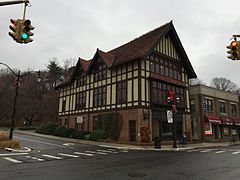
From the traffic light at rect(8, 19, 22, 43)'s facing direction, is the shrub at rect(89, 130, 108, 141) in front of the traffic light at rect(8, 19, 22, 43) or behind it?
behind

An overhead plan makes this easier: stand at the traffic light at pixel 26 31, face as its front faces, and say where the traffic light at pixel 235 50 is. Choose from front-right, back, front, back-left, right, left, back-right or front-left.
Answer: front-left

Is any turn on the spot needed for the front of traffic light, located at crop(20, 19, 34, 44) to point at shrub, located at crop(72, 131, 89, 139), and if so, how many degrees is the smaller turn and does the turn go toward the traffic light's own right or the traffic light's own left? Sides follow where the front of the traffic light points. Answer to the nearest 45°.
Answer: approximately 135° to the traffic light's own left

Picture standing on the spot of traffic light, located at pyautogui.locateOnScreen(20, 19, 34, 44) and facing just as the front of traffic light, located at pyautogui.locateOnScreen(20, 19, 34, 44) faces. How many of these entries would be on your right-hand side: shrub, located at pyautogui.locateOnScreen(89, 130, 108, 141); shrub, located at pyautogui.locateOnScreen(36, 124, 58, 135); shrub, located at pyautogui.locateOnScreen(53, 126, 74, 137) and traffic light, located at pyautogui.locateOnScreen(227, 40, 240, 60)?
0

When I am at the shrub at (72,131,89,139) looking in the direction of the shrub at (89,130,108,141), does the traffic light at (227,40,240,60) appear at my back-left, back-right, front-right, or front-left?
front-right

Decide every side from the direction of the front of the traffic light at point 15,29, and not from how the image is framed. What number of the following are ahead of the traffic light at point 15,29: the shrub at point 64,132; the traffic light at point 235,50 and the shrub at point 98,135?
0

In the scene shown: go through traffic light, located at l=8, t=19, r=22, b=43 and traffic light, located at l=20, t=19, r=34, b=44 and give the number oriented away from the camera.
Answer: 0

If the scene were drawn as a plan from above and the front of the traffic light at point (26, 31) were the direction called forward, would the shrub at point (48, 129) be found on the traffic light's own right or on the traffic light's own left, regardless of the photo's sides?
on the traffic light's own left

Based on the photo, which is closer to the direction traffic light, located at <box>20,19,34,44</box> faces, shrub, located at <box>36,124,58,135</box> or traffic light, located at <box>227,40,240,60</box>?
the traffic light

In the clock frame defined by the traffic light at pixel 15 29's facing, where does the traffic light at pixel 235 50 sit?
the traffic light at pixel 235 50 is roughly at 8 o'clock from the traffic light at pixel 15 29.

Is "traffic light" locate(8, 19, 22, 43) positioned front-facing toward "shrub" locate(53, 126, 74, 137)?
no

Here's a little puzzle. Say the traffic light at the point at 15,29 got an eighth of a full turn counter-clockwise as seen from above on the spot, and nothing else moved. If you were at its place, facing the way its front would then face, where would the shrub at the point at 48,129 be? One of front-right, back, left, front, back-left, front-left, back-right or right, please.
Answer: back

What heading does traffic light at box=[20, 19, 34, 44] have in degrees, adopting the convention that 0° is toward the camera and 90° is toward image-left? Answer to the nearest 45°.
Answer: approximately 315°

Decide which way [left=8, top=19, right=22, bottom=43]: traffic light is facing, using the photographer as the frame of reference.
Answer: facing the viewer and to the left of the viewer

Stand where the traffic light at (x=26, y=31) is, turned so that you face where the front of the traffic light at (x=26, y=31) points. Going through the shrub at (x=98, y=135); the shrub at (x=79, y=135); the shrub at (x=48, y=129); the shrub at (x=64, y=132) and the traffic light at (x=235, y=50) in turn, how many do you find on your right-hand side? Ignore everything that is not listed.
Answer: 0
